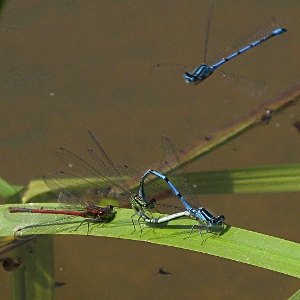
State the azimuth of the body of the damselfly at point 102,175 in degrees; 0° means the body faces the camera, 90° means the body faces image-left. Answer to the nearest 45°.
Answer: approximately 270°

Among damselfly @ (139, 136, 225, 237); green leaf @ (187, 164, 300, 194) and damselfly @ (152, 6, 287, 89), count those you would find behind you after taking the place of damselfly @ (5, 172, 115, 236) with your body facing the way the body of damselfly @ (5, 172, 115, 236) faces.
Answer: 0

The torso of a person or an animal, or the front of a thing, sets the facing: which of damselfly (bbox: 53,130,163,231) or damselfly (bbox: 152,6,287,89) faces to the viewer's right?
damselfly (bbox: 53,130,163,231)

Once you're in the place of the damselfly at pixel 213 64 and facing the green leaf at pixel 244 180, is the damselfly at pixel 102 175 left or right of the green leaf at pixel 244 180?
right

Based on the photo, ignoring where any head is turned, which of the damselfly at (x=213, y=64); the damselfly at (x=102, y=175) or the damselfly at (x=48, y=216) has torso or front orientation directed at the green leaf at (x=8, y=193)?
the damselfly at (x=213, y=64)

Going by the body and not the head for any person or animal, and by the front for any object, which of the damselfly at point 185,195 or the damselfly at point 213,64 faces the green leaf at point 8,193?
the damselfly at point 213,64

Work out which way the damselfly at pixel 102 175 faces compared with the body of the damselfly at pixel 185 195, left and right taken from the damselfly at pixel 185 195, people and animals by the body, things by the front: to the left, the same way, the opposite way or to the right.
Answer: the same way

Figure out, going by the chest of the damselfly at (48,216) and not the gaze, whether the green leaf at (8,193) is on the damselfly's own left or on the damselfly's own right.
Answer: on the damselfly's own left

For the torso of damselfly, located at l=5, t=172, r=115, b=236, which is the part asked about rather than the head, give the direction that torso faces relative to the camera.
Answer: to the viewer's right

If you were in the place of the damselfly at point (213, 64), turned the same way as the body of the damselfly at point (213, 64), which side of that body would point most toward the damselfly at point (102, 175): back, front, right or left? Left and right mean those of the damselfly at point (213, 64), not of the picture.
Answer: front

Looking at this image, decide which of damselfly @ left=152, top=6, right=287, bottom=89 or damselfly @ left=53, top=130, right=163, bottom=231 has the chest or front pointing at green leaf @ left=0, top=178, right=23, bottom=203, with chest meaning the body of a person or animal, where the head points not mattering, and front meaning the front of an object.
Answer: damselfly @ left=152, top=6, right=287, bottom=89

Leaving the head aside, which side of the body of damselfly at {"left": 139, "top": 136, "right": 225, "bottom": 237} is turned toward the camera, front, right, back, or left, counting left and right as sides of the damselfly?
right

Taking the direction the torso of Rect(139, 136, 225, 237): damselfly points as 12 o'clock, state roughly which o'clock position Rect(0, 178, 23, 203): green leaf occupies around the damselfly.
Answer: The green leaf is roughly at 6 o'clock from the damselfly.

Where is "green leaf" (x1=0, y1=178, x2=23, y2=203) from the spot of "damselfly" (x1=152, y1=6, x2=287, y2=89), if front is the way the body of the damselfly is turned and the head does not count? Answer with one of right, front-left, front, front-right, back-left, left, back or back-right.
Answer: front

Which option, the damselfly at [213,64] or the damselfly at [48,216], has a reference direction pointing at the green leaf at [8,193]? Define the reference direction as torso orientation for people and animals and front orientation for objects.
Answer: the damselfly at [213,64]
